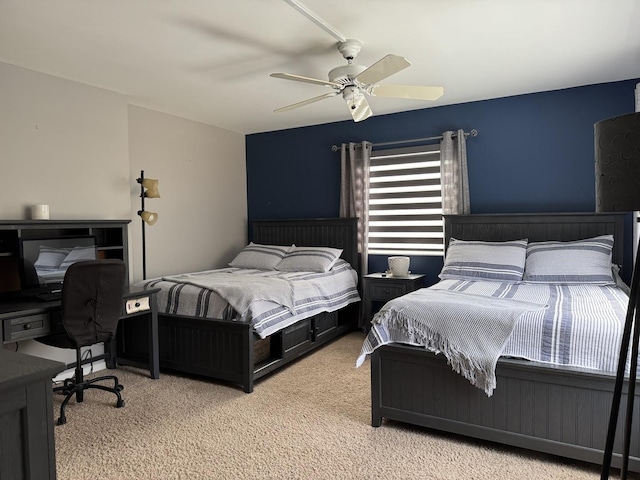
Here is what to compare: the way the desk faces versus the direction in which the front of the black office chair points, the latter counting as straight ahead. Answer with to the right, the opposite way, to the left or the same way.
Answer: the opposite way

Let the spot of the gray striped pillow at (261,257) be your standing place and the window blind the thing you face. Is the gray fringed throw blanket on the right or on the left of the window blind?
right

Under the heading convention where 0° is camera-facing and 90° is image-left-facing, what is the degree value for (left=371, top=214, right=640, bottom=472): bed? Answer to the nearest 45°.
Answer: approximately 0°

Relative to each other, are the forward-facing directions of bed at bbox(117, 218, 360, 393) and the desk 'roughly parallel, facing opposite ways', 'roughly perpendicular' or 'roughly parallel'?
roughly perpendicular

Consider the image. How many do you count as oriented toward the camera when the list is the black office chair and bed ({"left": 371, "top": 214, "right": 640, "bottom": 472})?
1

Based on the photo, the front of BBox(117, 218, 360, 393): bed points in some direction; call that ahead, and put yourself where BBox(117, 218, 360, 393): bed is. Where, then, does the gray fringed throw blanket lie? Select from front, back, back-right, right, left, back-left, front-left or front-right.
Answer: left

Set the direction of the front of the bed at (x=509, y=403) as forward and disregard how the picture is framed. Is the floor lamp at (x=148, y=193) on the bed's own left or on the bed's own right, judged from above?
on the bed's own right

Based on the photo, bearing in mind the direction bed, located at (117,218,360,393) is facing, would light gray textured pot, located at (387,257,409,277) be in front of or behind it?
behind

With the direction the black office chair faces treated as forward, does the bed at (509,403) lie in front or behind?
behind

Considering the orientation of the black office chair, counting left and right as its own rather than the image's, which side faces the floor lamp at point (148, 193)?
right

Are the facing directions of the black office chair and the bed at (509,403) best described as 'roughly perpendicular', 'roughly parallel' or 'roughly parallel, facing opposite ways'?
roughly perpendicular
